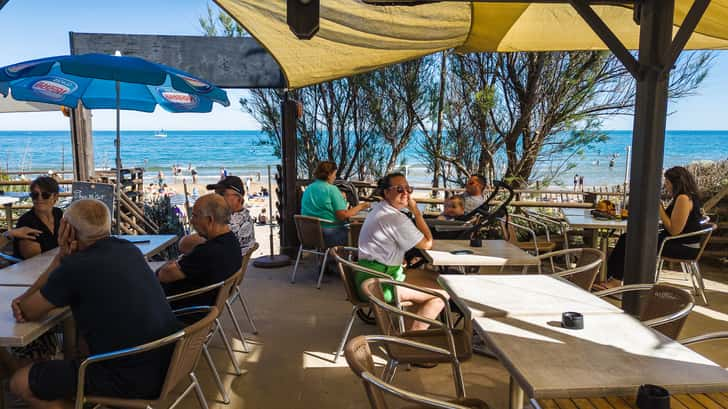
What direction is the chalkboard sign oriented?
toward the camera

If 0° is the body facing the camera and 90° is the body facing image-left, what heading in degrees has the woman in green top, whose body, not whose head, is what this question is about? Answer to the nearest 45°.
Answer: approximately 225°

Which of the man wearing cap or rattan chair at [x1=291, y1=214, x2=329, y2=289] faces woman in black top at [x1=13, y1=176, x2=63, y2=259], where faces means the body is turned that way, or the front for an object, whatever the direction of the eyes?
the man wearing cap

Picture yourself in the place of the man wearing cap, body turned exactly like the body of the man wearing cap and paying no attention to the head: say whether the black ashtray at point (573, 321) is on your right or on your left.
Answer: on your left

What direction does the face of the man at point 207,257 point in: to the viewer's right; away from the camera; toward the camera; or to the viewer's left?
to the viewer's left

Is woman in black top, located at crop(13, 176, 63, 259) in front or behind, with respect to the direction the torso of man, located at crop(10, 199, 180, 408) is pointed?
in front

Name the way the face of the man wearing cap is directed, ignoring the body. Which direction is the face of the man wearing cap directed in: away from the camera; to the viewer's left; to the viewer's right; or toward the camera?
to the viewer's left

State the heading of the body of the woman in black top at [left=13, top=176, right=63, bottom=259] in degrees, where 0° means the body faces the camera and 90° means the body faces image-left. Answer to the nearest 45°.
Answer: approximately 315°

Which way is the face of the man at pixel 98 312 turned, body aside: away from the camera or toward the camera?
away from the camera

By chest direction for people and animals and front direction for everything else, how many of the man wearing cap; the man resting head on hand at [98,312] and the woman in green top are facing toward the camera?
0

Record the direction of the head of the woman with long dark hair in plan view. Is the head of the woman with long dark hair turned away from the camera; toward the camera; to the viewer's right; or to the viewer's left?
to the viewer's left

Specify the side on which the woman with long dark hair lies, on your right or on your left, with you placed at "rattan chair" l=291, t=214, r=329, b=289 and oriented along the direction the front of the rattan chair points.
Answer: on your right

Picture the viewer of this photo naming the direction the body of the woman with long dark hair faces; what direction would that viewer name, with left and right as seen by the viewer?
facing to the left of the viewer
